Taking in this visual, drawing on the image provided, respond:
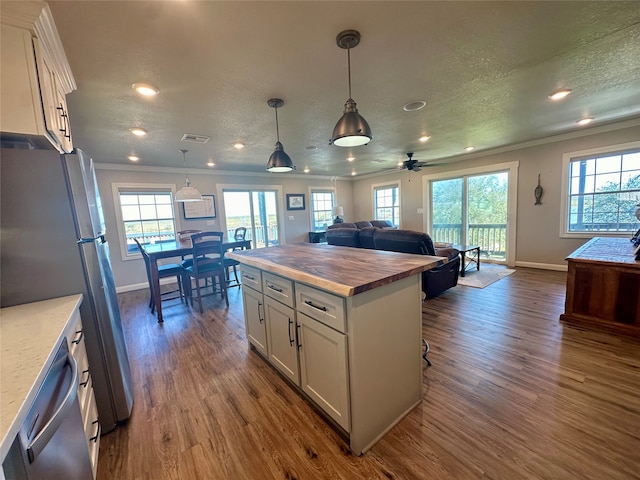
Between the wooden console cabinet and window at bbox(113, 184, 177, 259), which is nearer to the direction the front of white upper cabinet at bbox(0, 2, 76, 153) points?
the wooden console cabinet

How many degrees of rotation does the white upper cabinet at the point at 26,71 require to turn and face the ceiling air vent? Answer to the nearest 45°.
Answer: approximately 45° to its left

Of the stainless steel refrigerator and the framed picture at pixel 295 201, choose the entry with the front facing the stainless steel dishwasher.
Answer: the framed picture

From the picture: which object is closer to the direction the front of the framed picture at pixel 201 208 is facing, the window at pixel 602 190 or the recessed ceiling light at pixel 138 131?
the recessed ceiling light

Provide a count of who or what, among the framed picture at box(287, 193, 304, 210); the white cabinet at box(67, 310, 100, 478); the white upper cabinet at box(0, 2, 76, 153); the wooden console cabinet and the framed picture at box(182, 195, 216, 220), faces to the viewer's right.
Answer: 2

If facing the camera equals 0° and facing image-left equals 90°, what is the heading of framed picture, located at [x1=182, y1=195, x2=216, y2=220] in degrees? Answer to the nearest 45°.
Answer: approximately 0°

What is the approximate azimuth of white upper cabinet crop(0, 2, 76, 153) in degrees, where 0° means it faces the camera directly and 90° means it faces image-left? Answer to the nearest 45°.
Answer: approximately 270°

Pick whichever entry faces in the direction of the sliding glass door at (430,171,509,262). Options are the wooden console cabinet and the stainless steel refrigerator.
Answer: the stainless steel refrigerator

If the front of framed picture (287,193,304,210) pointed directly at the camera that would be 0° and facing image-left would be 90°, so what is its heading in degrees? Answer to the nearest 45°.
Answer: approximately 0°

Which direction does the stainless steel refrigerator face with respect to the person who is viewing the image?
facing to the right of the viewer
